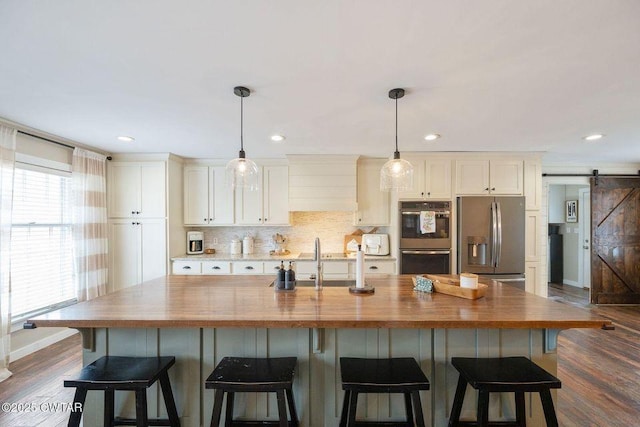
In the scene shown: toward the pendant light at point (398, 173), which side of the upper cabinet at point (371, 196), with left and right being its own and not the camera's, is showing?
front

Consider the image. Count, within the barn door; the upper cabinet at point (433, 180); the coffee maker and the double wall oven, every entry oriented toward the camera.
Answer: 4

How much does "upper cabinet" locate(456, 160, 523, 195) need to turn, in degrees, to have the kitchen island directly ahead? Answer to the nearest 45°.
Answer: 0° — it already faces it

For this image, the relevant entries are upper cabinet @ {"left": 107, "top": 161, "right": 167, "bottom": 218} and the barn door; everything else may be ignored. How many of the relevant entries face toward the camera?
2

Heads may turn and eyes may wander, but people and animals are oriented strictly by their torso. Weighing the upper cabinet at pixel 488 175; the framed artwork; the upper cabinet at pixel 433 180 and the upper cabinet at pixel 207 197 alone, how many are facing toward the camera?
4

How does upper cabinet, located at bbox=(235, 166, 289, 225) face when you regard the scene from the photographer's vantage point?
facing the viewer

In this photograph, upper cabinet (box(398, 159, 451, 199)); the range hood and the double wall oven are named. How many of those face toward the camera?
3

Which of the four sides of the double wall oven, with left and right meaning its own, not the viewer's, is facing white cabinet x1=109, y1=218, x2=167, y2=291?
right

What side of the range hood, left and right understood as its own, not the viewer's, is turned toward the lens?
front

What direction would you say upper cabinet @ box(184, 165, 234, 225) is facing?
toward the camera

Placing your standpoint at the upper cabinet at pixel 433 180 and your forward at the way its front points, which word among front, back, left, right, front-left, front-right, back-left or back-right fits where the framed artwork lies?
back-left

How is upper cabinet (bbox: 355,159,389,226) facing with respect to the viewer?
toward the camera
